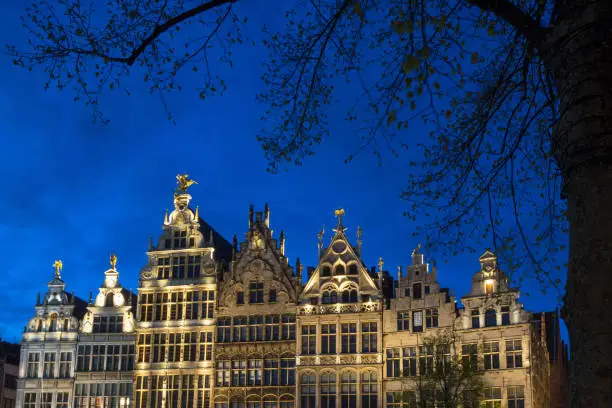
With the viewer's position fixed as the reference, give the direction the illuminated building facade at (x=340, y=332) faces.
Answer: facing the viewer

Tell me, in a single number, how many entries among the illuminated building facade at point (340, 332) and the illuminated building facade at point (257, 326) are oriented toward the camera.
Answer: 2

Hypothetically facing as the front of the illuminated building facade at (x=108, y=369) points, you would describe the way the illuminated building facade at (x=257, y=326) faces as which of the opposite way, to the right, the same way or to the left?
the same way

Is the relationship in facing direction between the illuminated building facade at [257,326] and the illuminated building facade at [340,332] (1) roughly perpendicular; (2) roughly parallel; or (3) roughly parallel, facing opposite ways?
roughly parallel

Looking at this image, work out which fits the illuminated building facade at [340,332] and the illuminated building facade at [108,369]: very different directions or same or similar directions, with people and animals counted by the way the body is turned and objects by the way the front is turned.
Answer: same or similar directions

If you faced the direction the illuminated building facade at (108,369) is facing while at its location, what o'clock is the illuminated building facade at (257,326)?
the illuminated building facade at (257,326) is roughly at 10 o'clock from the illuminated building facade at (108,369).

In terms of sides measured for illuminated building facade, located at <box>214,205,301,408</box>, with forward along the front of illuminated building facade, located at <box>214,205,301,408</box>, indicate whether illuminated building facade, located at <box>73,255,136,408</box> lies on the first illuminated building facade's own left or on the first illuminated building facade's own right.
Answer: on the first illuminated building facade's own right

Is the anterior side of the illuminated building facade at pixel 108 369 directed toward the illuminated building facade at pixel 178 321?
no

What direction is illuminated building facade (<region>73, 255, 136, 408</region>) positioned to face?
toward the camera

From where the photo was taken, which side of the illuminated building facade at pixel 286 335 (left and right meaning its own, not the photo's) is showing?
front

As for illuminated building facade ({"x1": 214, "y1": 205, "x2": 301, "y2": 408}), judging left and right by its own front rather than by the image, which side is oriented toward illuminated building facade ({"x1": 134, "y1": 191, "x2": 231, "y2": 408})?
right

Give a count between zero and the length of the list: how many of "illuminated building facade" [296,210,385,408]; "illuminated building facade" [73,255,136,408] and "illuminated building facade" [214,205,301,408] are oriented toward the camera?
3
